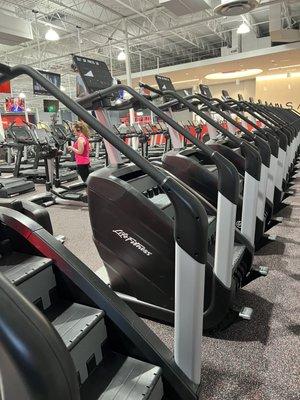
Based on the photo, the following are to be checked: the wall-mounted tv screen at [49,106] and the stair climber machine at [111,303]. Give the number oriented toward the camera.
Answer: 1

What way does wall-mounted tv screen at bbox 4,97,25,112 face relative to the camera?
toward the camera

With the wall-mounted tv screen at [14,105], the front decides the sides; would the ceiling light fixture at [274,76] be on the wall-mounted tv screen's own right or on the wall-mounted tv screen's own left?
on the wall-mounted tv screen's own left

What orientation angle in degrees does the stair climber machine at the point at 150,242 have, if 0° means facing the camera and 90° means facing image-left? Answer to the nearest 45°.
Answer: approximately 135°

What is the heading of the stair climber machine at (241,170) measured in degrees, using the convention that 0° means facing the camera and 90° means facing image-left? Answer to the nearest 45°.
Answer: approximately 135°

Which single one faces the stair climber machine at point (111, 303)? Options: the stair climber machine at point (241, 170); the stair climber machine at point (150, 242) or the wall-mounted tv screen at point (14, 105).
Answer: the wall-mounted tv screen

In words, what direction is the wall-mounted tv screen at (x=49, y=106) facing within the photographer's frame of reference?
facing the viewer

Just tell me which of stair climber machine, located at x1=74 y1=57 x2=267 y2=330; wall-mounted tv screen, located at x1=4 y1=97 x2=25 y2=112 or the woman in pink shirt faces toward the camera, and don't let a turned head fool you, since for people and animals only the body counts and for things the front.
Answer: the wall-mounted tv screen

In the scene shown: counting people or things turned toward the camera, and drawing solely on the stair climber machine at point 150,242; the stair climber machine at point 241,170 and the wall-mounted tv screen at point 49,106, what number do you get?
1

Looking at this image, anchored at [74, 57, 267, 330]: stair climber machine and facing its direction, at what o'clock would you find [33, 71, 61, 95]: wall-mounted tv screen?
The wall-mounted tv screen is roughly at 12 o'clock from the stair climber machine.

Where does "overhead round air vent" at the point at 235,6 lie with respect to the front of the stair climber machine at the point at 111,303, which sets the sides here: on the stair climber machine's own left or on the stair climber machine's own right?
on the stair climber machine's own right

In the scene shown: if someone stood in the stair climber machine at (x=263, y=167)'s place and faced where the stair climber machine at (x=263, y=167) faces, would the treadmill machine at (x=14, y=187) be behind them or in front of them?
in front

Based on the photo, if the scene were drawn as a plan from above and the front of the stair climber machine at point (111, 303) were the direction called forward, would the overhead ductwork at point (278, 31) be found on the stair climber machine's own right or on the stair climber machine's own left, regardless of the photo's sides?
on the stair climber machine's own right

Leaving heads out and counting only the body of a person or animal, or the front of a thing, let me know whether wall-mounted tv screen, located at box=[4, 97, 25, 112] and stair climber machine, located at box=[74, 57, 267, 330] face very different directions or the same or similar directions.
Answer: very different directions
